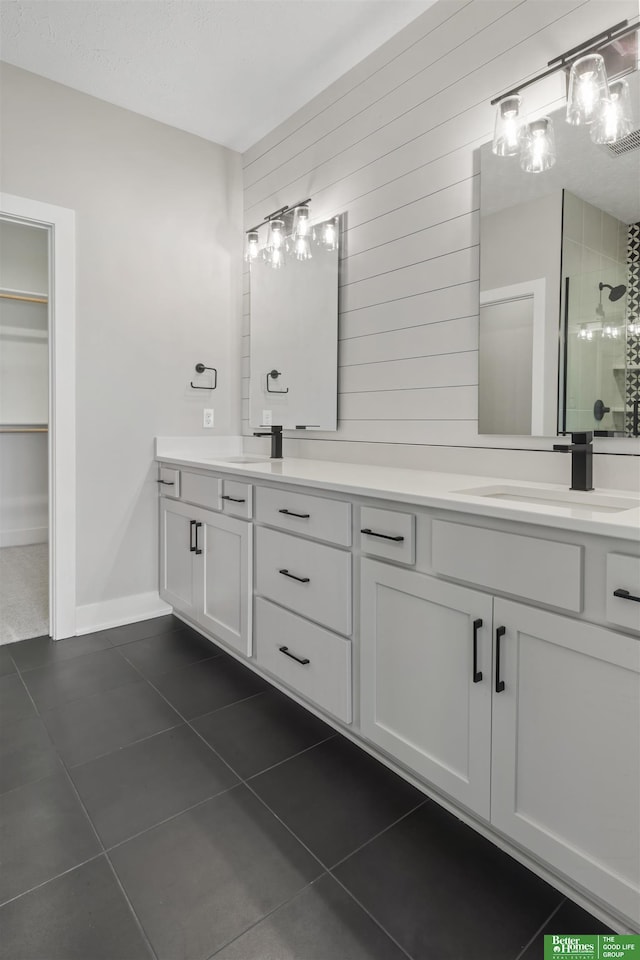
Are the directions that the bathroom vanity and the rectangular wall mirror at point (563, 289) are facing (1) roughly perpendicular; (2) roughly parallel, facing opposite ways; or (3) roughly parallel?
roughly parallel

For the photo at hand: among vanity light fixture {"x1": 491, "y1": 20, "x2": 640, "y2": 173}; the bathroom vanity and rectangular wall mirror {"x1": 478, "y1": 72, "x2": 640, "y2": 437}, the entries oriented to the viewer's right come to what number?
0

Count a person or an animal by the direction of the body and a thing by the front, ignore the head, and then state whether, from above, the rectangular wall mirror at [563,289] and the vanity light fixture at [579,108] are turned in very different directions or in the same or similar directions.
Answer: same or similar directions

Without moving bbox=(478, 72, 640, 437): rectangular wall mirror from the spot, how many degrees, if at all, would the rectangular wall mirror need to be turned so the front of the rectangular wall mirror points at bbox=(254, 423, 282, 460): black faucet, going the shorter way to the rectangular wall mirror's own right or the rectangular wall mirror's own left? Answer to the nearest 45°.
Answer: approximately 90° to the rectangular wall mirror's own right

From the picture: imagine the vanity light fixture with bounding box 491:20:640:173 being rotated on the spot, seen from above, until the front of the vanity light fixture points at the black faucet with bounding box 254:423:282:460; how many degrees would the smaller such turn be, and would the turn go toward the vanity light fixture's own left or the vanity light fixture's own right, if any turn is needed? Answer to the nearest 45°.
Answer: approximately 90° to the vanity light fixture's own right

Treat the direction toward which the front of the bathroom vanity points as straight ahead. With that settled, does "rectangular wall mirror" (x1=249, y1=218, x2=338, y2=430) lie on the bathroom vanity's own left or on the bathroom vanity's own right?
on the bathroom vanity's own right

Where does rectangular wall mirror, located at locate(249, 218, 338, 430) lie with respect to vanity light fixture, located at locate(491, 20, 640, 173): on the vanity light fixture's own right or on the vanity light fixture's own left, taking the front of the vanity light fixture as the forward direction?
on the vanity light fixture's own right

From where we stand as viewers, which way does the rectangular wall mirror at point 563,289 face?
facing the viewer and to the left of the viewer

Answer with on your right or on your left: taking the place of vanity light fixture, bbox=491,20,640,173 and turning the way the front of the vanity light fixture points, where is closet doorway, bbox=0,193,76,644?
on your right

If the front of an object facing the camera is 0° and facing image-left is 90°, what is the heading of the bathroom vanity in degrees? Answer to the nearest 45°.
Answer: approximately 45°

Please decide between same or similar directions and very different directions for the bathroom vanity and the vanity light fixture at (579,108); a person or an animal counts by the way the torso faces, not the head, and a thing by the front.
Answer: same or similar directions
